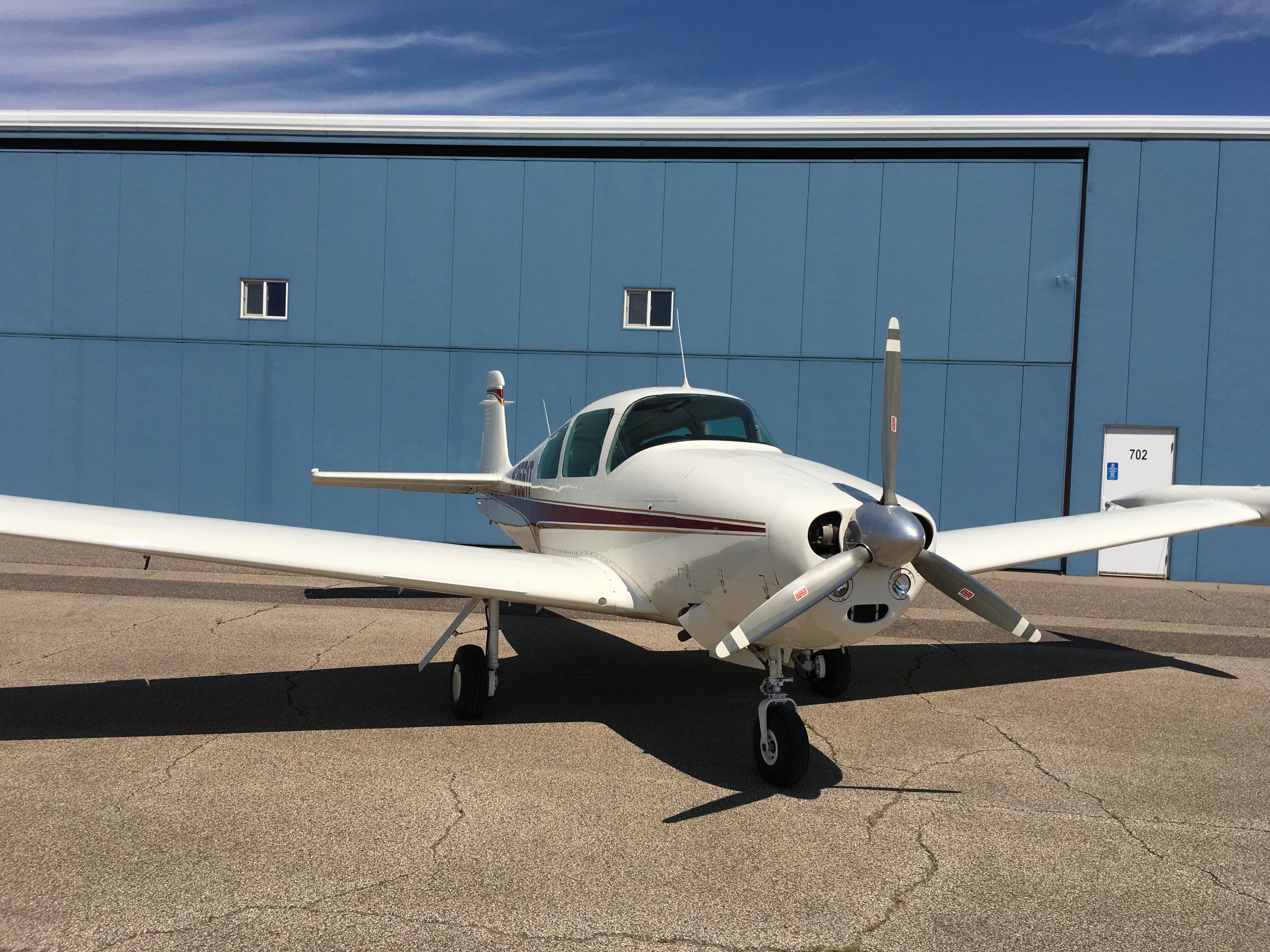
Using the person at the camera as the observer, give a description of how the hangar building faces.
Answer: facing the viewer

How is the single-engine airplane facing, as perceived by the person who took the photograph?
facing the viewer and to the right of the viewer

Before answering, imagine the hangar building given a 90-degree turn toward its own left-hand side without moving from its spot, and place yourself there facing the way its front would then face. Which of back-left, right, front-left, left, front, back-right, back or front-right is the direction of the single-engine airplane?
right

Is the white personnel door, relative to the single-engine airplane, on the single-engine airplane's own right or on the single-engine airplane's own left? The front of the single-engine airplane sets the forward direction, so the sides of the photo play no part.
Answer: on the single-engine airplane's own left
